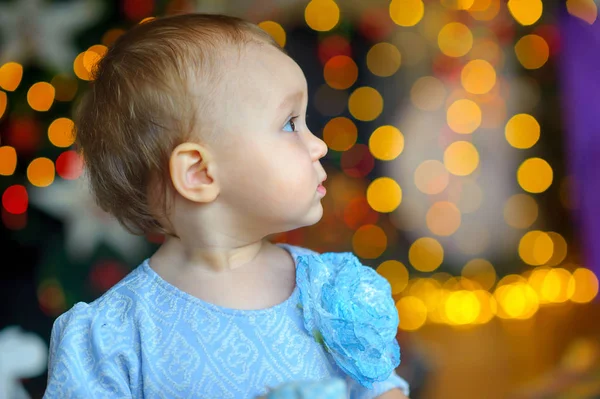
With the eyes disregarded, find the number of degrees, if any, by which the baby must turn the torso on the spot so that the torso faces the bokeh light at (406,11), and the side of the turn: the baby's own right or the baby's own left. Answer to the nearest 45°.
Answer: approximately 135° to the baby's own left

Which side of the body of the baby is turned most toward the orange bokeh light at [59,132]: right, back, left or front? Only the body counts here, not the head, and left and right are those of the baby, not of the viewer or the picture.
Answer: back

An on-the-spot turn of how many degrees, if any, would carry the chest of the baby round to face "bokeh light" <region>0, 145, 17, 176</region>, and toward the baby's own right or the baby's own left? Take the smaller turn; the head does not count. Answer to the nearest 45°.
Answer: approximately 180°

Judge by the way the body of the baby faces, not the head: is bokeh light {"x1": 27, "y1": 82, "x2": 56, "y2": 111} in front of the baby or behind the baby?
behind

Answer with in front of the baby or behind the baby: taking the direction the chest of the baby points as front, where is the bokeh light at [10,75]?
behind

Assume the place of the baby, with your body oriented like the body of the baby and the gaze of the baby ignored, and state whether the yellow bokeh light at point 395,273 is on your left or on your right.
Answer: on your left

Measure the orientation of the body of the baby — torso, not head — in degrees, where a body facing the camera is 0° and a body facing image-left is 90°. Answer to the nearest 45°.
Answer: approximately 315°

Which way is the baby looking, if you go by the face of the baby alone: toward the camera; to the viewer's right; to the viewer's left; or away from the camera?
to the viewer's right
